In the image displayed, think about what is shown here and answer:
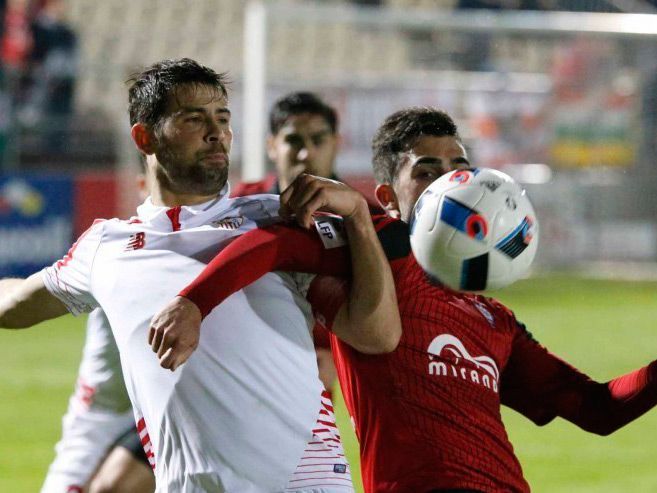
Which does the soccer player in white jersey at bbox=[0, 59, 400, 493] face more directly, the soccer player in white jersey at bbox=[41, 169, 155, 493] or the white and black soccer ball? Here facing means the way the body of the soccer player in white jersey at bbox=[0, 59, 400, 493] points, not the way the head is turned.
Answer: the white and black soccer ball

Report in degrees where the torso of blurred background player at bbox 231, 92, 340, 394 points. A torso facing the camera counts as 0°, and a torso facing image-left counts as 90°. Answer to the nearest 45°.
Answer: approximately 0°

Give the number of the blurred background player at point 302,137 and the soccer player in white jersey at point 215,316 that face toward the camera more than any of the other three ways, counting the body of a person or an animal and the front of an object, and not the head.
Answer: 2

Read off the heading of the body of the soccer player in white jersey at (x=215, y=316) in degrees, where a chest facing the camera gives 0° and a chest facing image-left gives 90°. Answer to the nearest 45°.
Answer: approximately 0°

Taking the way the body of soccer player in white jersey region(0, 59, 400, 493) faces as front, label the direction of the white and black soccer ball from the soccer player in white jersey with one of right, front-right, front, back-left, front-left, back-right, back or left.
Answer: left
